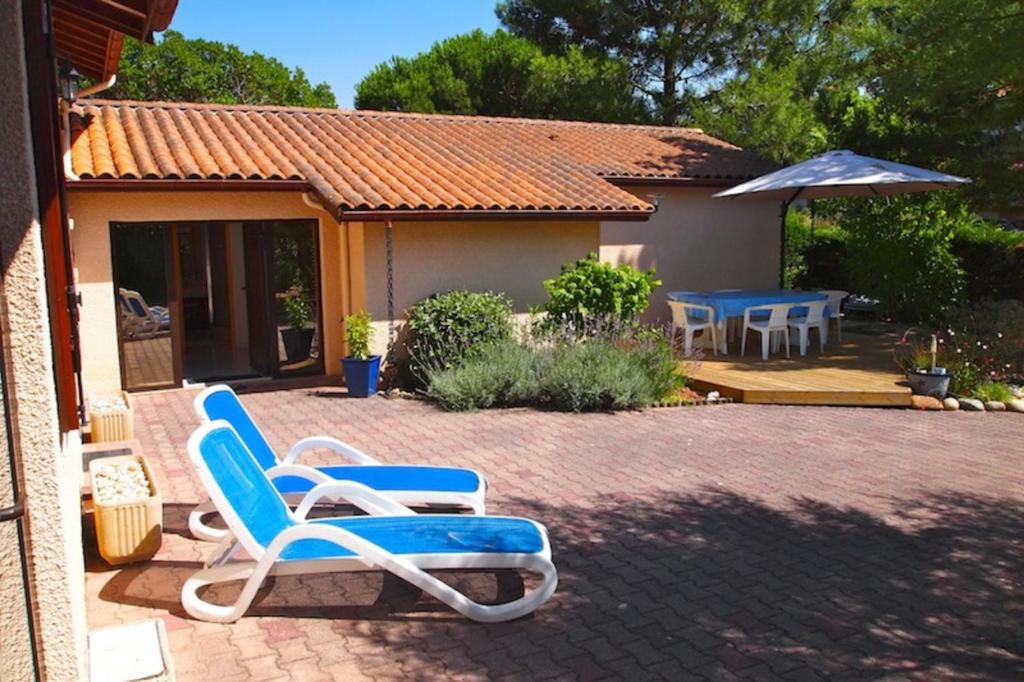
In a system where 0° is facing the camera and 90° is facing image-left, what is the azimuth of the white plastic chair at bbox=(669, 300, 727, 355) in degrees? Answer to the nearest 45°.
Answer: approximately 225°

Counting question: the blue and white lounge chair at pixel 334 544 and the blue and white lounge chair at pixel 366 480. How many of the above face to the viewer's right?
2

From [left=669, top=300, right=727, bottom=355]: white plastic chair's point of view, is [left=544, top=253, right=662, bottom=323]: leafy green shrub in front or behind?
behind

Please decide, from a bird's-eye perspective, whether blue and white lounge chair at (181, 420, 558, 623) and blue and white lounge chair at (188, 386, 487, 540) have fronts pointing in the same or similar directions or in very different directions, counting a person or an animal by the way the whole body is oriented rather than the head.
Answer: same or similar directions

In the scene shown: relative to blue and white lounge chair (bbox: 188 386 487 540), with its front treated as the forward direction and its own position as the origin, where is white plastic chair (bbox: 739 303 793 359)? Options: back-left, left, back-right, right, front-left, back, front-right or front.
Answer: front-left

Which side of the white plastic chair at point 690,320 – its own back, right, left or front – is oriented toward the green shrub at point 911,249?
front

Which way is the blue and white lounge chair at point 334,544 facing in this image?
to the viewer's right

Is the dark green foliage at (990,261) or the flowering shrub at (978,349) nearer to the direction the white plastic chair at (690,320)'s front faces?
the dark green foliage

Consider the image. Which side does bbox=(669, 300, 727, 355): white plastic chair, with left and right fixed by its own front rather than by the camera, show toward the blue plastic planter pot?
back

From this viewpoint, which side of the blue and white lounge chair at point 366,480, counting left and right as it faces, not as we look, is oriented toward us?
right

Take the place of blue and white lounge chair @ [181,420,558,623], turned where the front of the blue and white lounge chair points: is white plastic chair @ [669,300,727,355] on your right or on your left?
on your left

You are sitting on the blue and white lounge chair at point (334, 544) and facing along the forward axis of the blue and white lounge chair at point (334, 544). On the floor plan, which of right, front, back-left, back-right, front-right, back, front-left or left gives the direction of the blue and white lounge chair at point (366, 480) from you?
left

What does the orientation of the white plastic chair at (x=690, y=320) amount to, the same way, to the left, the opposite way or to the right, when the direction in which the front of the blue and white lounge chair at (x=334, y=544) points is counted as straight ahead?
the same way

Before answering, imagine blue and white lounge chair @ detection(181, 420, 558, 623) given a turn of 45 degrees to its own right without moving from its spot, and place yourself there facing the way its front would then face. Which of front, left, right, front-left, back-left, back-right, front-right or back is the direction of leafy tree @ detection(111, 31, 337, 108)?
back-left

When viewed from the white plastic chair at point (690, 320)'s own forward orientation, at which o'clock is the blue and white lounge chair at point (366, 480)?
The blue and white lounge chair is roughly at 5 o'clock from the white plastic chair.

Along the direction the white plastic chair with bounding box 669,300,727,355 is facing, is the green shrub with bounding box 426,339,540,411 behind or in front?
behind

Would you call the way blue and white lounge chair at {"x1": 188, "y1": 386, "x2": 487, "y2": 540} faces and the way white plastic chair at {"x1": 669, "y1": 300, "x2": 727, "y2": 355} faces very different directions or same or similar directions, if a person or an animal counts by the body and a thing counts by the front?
same or similar directions

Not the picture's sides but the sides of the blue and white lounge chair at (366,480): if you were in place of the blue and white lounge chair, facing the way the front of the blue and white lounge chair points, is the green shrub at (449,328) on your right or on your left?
on your left

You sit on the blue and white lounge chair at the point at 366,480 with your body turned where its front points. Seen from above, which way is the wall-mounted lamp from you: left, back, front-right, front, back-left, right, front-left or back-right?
back-left
